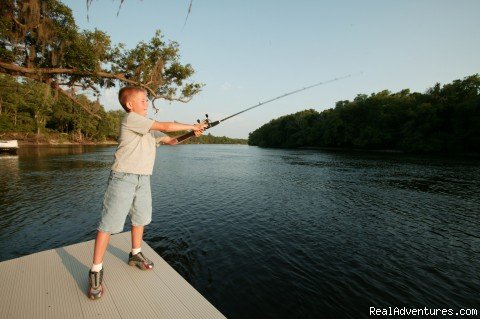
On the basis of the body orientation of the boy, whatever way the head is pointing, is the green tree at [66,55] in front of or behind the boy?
behind
